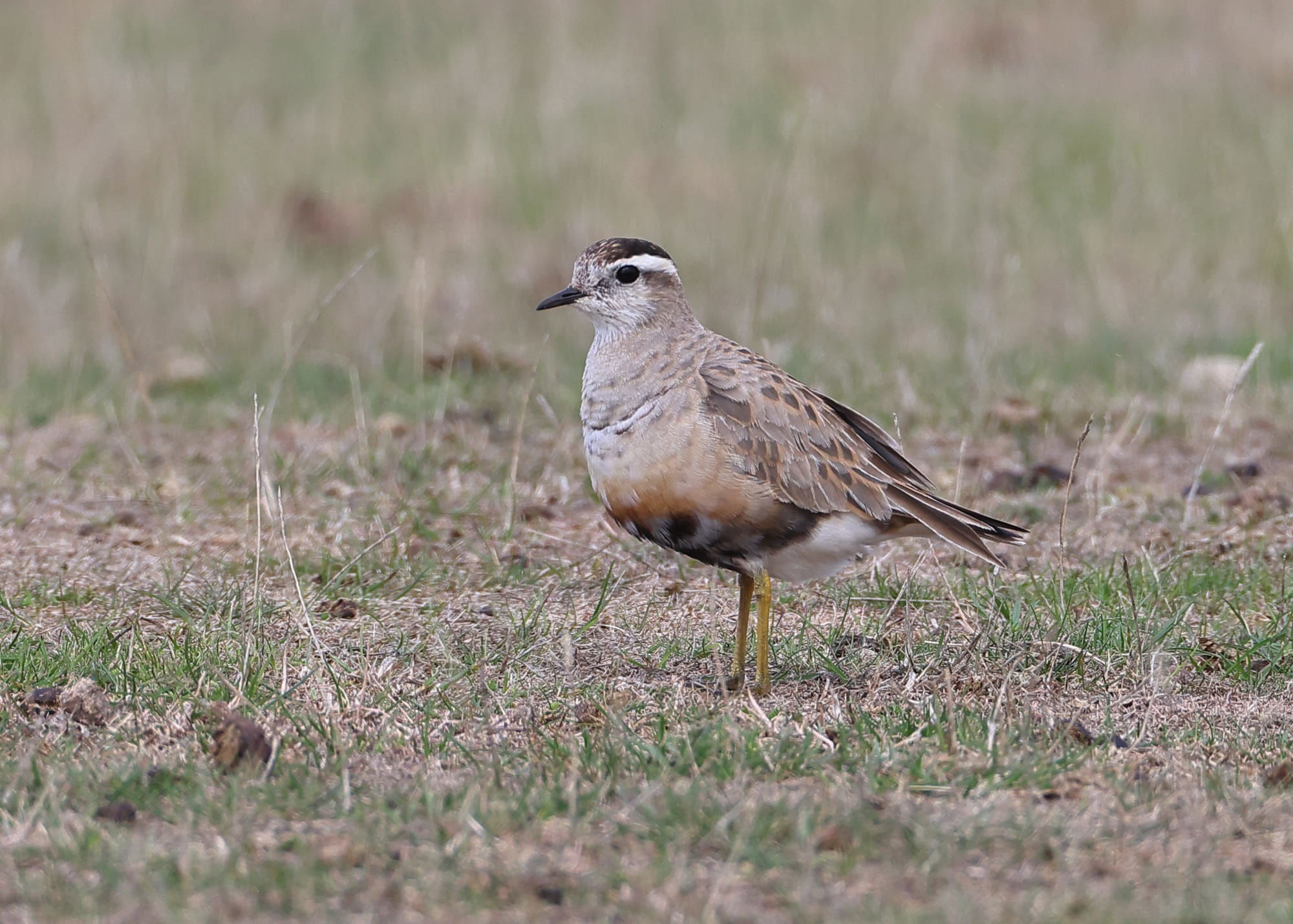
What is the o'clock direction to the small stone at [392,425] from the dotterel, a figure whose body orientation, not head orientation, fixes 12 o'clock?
The small stone is roughly at 2 o'clock from the dotterel.

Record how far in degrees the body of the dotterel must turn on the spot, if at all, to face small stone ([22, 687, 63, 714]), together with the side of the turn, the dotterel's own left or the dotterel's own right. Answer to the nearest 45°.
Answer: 0° — it already faces it

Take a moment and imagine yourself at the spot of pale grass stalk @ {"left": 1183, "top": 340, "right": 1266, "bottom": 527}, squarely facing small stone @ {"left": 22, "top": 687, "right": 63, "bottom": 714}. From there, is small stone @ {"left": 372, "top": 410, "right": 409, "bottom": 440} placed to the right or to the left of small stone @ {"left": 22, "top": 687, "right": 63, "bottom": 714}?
right

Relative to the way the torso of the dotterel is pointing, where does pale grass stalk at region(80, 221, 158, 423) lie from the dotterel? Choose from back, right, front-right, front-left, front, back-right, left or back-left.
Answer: front-right

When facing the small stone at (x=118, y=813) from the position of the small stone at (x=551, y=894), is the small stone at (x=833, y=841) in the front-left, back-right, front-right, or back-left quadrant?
back-right

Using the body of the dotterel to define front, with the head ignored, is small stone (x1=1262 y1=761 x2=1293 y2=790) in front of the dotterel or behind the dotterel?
behind

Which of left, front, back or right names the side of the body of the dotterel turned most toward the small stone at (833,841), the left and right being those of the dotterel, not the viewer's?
left

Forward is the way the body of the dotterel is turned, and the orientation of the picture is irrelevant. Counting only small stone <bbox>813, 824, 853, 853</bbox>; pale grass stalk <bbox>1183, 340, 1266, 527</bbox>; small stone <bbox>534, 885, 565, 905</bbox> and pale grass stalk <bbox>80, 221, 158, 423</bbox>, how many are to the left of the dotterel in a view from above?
2

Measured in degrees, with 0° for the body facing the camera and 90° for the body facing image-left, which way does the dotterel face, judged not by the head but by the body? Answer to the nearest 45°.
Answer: approximately 90°

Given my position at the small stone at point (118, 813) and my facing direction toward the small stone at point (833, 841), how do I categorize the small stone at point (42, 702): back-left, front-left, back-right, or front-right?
back-left

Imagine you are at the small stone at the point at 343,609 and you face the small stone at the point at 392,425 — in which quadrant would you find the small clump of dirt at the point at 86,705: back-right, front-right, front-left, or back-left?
back-left

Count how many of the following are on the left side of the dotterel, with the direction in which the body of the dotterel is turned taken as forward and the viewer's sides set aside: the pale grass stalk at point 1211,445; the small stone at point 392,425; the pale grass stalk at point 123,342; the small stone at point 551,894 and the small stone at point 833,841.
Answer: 2
